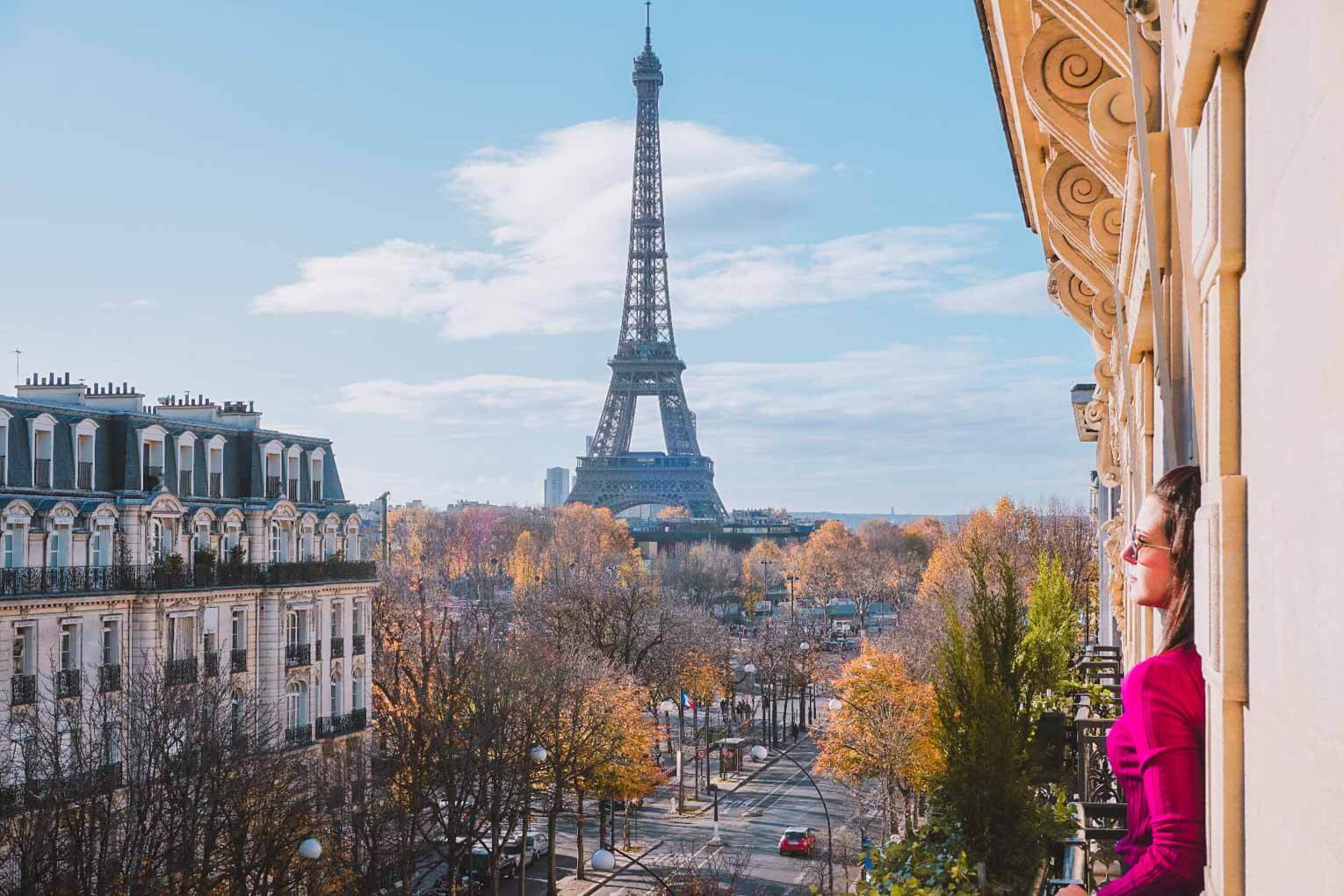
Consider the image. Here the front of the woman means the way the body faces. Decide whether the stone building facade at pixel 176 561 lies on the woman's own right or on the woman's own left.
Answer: on the woman's own right

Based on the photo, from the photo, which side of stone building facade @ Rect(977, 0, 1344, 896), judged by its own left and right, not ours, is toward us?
left

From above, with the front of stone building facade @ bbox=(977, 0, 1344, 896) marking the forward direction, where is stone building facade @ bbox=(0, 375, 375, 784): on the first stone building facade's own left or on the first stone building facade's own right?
on the first stone building facade's own right

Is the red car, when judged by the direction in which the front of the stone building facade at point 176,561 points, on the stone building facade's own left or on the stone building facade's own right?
on the stone building facade's own left

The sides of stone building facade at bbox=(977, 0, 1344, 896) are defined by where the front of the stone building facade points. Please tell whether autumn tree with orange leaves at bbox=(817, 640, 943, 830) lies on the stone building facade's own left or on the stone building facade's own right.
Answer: on the stone building facade's own right

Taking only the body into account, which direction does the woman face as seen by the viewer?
to the viewer's left

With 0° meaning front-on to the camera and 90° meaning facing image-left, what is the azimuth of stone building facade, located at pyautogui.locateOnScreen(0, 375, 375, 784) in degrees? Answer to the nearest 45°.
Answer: approximately 315°

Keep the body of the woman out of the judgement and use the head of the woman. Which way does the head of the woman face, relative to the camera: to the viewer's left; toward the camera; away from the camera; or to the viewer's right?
to the viewer's left

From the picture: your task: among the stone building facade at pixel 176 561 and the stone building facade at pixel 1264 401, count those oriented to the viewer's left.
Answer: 1

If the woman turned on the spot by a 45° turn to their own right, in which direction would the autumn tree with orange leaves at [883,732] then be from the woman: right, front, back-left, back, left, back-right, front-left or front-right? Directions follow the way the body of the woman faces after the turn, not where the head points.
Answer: front-right

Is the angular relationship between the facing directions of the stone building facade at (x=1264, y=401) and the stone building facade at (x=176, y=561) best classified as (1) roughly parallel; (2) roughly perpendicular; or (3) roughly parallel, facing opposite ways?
roughly parallel, facing opposite ways
